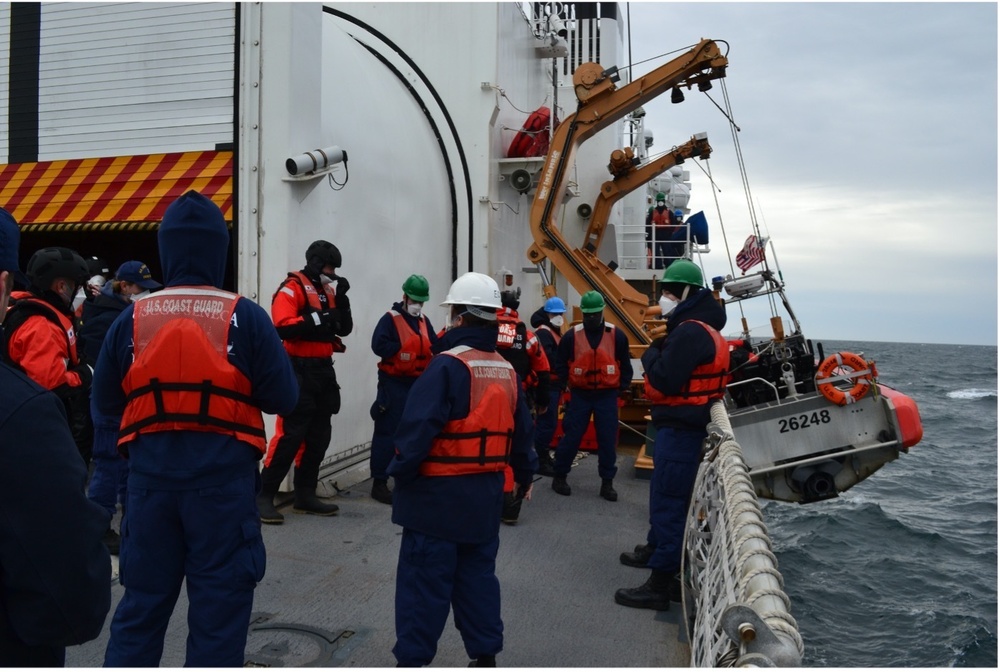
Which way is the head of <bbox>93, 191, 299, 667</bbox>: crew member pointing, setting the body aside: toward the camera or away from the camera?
away from the camera

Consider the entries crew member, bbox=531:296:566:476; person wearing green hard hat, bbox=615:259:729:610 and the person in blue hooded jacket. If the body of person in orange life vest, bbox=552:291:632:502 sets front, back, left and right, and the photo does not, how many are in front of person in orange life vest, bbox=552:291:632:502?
2

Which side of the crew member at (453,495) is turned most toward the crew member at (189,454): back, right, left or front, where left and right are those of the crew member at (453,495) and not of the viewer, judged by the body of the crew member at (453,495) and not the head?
left

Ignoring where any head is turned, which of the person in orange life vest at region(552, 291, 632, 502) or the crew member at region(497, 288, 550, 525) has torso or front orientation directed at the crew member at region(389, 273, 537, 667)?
the person in orange life vest

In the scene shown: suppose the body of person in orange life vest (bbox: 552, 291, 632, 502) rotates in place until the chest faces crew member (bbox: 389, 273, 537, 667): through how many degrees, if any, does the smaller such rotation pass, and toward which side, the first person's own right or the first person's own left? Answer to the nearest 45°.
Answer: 0° — they already face them

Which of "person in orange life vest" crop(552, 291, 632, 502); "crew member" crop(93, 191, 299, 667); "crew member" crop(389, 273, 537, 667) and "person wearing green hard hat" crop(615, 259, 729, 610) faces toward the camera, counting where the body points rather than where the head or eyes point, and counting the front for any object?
the person in orange life vest

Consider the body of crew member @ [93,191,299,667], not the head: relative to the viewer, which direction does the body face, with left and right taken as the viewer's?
facing away from the viewer

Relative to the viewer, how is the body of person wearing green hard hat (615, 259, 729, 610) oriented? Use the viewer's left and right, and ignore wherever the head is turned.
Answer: facing to the left of the viewer

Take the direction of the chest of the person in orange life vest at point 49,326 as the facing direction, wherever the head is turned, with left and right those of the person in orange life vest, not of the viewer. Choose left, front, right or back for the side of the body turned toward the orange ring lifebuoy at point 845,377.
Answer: front

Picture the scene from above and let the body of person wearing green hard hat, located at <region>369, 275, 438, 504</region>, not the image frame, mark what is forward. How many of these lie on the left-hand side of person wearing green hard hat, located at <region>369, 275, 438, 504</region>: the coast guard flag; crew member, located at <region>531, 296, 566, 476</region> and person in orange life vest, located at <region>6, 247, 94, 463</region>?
2

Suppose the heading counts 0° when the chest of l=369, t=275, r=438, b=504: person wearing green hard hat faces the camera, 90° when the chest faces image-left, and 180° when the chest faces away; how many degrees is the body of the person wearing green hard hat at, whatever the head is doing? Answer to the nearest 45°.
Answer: approximately 315°

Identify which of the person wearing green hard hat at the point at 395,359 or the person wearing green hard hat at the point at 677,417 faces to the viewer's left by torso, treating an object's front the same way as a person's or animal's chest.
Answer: the person wearing green hard hat at the point at 677,417

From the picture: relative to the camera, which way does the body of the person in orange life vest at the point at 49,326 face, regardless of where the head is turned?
to the viewer's right

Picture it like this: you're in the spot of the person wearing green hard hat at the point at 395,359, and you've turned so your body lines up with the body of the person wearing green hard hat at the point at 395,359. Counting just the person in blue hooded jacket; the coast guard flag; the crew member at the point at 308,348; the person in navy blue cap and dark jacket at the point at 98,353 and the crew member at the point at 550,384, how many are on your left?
2
